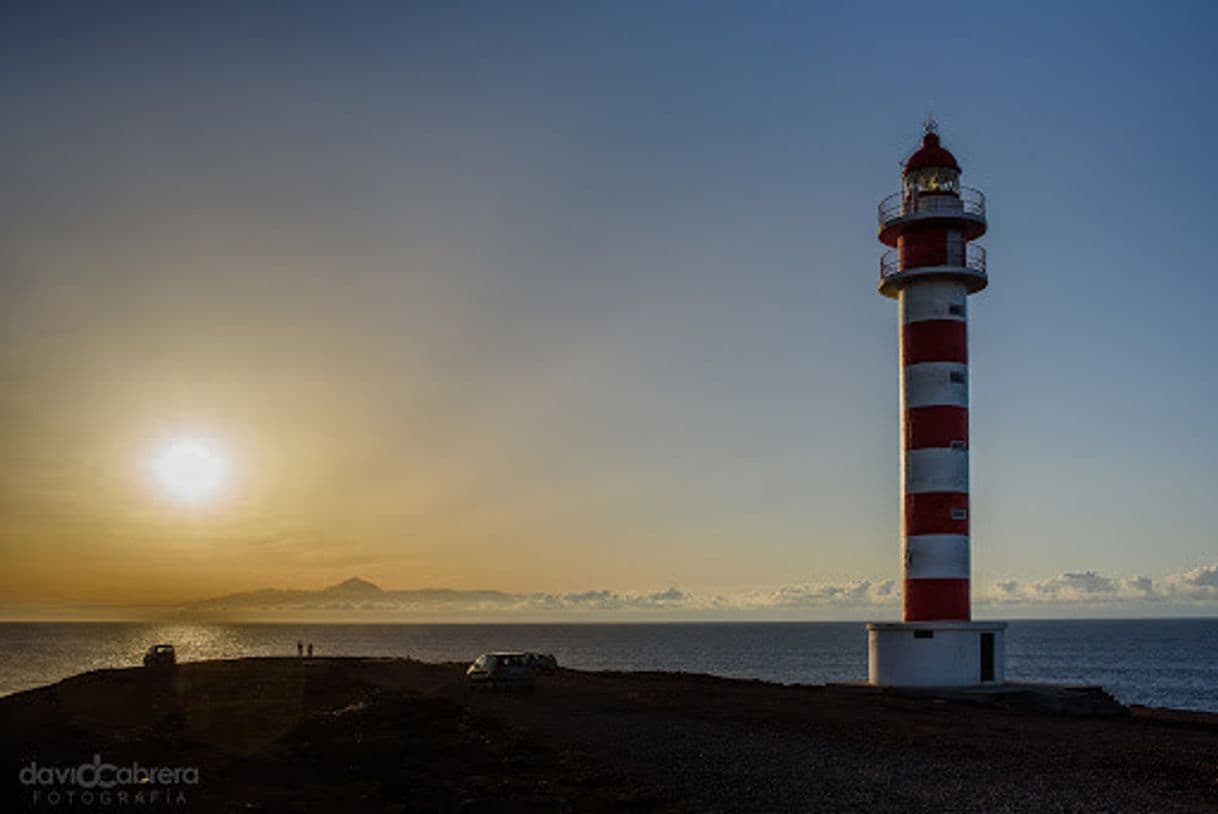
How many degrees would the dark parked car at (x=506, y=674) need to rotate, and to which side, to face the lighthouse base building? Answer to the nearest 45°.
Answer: approximately 135° to its left

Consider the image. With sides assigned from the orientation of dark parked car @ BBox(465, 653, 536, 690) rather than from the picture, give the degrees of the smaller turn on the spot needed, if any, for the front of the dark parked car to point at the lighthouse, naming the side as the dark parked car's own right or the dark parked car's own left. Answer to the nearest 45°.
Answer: approximately 135° to the dark parked car's own left
